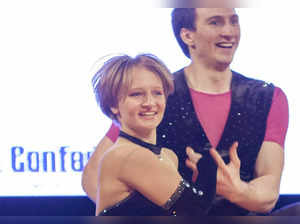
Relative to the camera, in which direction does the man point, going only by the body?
toward the camera

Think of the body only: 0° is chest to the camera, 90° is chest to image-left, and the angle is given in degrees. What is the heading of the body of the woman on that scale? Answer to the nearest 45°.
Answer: approximately 315°

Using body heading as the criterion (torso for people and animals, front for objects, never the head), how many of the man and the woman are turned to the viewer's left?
0
